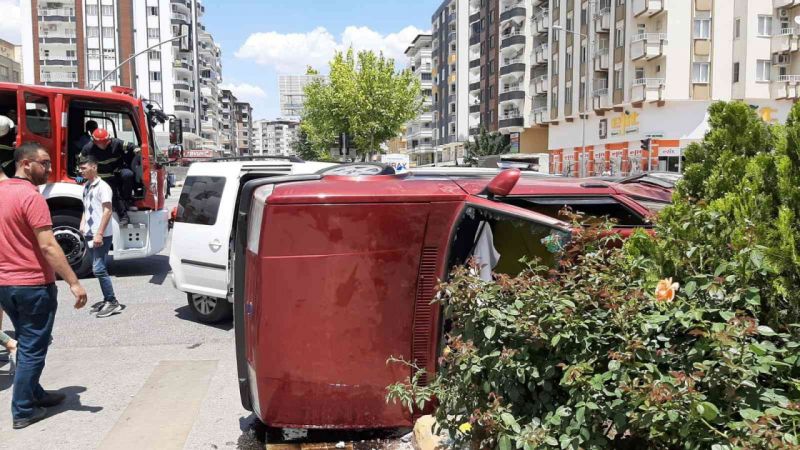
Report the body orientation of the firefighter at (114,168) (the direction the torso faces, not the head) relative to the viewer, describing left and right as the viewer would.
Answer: facing the viewer

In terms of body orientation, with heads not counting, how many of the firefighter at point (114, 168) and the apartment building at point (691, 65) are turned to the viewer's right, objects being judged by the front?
0

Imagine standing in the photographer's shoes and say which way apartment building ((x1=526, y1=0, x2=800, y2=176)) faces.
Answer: facing the viewer and to the left of the viewer

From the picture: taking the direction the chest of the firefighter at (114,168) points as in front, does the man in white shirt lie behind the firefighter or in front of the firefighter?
in front

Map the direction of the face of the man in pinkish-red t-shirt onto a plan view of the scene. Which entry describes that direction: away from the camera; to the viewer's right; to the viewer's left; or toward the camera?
to the viewer's right

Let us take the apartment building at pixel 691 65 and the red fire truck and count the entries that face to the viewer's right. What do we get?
1

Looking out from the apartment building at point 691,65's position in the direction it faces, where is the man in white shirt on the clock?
The man in white shirt is roughly at 11 o'clock from the apartment building.

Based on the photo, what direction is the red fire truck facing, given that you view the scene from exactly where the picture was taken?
facing to the right of the viewer

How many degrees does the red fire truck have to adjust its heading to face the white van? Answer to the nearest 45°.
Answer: approximately 90° to its right

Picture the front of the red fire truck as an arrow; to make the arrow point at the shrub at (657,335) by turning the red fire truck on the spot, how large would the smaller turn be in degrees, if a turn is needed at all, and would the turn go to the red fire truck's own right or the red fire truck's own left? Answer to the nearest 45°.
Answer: approximately 90° to the red fire truck's own right

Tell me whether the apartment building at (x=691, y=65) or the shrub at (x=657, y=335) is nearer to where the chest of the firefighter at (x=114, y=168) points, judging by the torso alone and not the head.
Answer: the shrub

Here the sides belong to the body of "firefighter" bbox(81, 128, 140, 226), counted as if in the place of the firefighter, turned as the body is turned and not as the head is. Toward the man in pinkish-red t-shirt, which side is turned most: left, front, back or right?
front
